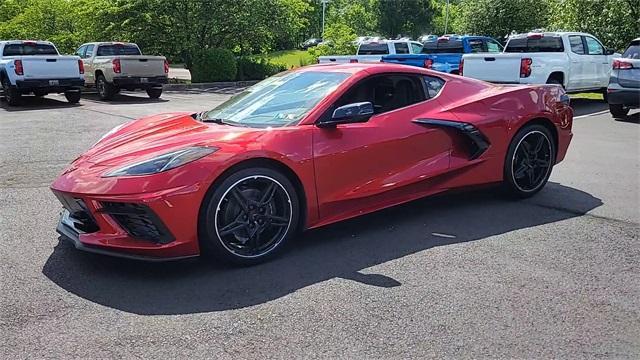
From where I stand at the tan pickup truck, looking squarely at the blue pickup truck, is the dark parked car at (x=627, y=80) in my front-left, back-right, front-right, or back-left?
front-right

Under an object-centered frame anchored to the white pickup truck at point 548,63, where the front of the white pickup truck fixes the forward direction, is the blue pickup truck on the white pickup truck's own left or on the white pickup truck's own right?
on the white pickup truck's own left

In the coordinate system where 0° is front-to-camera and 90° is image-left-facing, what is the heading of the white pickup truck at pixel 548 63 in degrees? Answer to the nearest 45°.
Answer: approximately 225°

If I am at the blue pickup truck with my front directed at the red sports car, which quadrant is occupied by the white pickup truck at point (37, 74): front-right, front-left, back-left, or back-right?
front-right

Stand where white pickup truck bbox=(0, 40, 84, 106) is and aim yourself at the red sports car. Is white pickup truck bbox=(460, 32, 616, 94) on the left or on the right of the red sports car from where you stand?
left

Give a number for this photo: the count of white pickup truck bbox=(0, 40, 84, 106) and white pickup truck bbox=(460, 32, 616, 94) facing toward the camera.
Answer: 0

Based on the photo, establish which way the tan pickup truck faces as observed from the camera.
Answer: facing away from the viewer and to the left of the viewer

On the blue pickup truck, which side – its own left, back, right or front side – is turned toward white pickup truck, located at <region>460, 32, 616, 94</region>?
right

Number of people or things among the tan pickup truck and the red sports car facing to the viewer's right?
0

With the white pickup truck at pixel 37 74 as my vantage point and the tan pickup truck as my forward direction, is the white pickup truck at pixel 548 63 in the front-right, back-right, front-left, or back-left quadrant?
front-right

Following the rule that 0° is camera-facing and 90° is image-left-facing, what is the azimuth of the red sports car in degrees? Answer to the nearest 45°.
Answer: approximately 45°

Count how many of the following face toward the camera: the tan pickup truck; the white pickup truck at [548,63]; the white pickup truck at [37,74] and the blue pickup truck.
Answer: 0

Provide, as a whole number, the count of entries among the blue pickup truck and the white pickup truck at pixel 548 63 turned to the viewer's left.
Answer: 0
